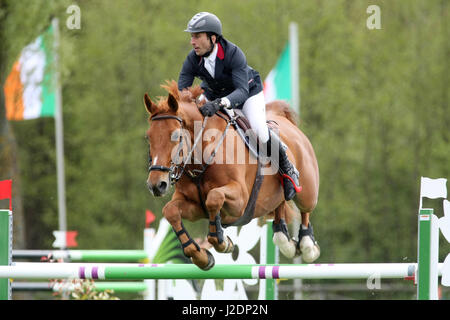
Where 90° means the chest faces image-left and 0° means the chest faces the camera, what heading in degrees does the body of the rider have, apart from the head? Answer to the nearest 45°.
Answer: approximately 45°

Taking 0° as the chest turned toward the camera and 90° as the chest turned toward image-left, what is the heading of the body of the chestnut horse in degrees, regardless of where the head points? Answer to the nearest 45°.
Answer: approximately 45°

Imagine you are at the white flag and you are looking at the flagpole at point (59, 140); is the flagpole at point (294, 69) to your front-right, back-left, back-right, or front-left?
front-right

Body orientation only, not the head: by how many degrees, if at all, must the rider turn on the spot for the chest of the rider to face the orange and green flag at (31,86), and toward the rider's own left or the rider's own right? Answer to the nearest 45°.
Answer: approximately 90° to the rider's own right

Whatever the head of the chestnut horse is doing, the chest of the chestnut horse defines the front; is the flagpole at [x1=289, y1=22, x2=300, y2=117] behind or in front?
behind

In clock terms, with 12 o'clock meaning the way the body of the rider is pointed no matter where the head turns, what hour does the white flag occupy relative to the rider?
The white flag is roughly at 8 o'clock from the rider.

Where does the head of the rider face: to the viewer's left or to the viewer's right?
to the viewer's left

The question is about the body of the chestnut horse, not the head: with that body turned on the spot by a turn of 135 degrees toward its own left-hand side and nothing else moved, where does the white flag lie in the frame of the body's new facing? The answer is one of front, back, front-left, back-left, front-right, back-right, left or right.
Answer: front

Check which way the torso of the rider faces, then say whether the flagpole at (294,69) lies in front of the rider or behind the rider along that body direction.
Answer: behind
